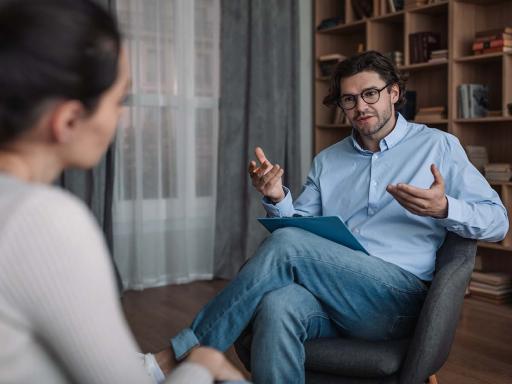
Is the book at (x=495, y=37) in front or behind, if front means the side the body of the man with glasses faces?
behind

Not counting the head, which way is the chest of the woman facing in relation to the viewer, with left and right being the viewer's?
facing away from the viewer and to the right of the viewer

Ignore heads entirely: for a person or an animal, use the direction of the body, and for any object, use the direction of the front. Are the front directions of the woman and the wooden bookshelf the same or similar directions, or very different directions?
very different directions

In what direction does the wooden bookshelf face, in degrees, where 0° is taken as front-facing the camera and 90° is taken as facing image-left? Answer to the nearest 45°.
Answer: approximately 45°

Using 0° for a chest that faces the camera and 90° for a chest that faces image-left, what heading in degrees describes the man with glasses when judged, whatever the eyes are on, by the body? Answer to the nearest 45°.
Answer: approximately 45°

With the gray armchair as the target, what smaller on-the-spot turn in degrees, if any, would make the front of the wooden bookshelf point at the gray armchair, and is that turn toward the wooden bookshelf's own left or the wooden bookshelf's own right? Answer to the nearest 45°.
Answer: approximately 45° to the wooden bookshelf's own left

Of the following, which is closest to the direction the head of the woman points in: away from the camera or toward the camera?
away from the camera

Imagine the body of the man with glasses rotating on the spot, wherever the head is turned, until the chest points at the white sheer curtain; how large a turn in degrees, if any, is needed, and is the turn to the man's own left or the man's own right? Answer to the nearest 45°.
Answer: approximately 90° to the man's own right

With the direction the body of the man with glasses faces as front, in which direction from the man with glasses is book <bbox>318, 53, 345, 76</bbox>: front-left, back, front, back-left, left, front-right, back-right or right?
back-right

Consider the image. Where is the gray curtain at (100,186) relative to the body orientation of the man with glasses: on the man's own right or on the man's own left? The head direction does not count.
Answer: on the man's own right

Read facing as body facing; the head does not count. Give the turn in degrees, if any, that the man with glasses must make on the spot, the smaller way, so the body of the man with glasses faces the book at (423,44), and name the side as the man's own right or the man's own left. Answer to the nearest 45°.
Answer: approximately 135° to the man's own right

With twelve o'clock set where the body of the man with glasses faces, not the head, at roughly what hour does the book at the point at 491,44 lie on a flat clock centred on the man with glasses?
The book is roughly at 5 o'clock from the man with glasses.

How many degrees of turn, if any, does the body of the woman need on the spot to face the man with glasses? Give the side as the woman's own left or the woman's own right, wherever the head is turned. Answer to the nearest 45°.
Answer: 0° — they already face them
